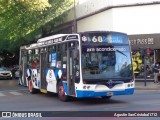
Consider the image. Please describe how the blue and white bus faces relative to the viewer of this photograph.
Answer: facing the viewer and to the right of the viewer

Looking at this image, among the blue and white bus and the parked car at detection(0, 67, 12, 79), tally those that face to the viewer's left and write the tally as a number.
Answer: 0

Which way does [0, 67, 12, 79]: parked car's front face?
toward the camera

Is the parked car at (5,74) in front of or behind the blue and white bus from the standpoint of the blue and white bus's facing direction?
behind
